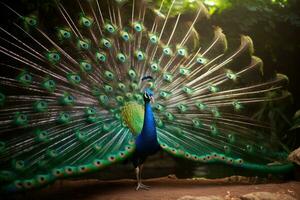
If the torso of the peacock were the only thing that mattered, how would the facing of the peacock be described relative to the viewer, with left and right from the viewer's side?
facing the viewer and to the right of the viewer
